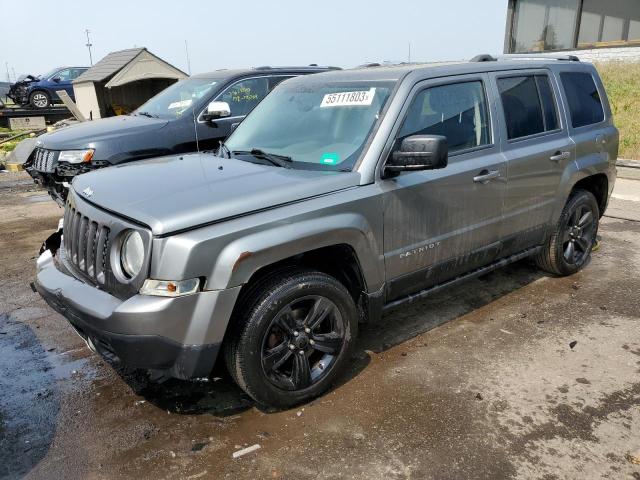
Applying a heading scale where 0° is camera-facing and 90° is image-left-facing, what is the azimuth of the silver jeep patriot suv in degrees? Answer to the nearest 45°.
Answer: approximately 45°

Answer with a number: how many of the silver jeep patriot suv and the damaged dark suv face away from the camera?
0

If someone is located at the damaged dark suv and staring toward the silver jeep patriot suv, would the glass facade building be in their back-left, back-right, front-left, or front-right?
back-left

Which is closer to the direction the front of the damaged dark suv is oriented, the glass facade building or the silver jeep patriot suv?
the silver jeep patriot suv

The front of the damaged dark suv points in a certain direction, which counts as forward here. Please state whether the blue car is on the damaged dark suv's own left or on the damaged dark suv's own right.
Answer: on the damaged dark suv's own right

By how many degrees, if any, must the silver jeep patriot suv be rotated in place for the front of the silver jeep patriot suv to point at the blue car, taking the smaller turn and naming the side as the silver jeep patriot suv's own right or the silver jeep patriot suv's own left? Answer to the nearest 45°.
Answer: approximately 90° to the silver jeep patriot suv's own right

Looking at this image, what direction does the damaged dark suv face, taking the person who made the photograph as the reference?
facing the viewer and to the left of the viewer

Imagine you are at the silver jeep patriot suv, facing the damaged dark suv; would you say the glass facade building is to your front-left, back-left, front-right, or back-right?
front-right

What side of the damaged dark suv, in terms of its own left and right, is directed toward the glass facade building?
back

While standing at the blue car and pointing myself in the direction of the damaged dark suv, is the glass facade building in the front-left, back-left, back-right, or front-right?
front-left

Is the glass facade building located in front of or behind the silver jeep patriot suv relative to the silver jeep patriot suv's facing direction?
behind

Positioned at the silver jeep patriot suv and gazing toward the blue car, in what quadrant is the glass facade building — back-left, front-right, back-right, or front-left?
front-right

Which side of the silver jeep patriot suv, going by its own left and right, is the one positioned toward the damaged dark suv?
right

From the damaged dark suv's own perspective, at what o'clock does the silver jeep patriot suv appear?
The silver jeep patriot suv is roughly at 10 o'clock from the damaged dark suv.

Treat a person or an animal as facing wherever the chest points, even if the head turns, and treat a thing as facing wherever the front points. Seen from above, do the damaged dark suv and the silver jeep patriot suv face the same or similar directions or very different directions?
same or similar directions
